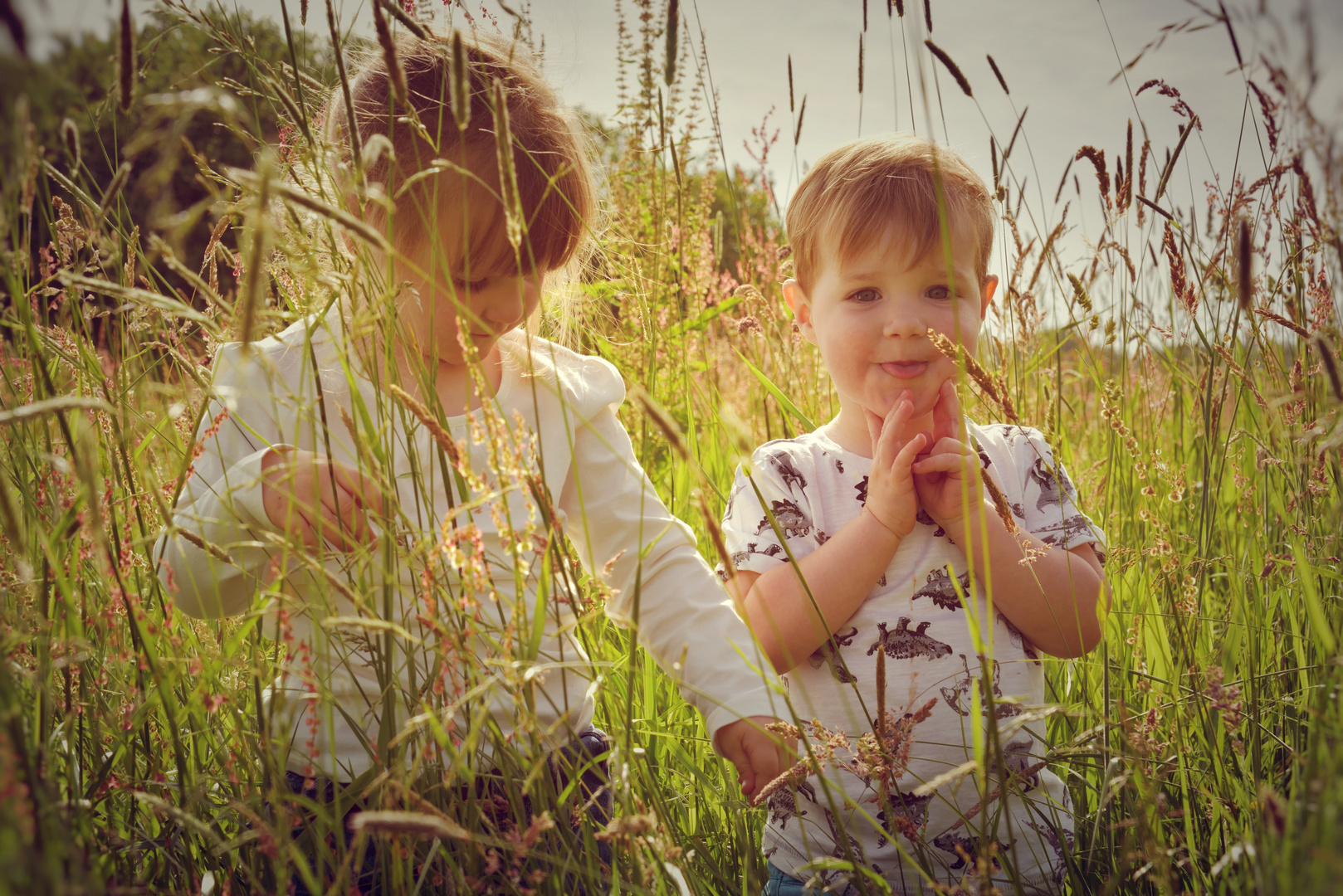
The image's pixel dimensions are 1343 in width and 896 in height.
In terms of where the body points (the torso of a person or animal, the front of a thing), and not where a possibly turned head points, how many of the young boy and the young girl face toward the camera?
2

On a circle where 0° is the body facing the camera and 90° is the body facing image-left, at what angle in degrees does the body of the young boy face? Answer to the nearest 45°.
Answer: approximately 0°

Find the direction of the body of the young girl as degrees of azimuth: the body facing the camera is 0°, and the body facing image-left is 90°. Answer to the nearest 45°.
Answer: approximately 0°

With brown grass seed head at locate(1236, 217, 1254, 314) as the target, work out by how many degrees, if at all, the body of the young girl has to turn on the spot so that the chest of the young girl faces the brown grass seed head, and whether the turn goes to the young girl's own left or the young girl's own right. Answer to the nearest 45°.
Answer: approximately 45° to the young girl's own left
